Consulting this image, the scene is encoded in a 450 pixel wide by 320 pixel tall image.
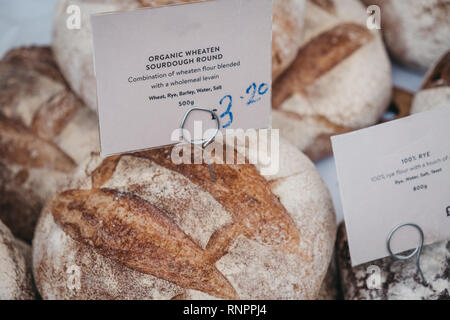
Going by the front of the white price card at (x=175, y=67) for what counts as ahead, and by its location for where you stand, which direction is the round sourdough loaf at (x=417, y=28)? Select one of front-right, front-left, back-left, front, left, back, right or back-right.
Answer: back-left

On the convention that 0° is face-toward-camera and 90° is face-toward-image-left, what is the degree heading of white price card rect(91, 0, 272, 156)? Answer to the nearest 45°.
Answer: approximately 0°

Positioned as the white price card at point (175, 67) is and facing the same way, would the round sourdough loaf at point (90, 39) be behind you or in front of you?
behind

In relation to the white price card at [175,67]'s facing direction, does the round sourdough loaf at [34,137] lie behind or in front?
behind

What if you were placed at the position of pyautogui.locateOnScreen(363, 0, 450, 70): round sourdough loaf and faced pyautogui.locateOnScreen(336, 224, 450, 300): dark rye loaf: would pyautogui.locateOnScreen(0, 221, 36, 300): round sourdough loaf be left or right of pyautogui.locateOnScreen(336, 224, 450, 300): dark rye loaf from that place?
right

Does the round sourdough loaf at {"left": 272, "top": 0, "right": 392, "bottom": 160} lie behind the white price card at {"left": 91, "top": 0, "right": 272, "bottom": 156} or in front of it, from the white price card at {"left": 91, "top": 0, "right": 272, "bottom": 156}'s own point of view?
behind

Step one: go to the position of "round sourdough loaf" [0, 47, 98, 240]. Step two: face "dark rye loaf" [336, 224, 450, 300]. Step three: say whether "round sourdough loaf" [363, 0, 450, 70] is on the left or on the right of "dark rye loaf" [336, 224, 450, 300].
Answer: left
